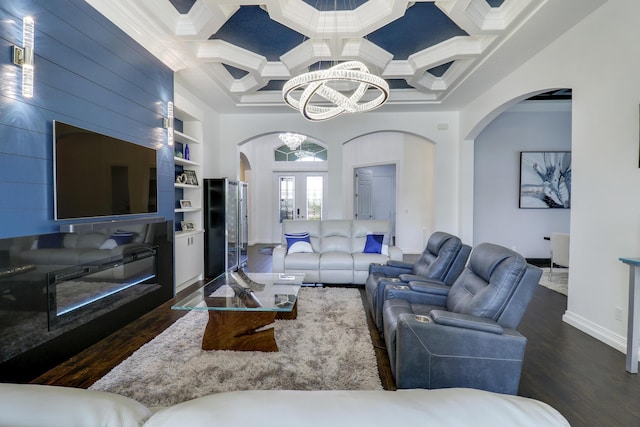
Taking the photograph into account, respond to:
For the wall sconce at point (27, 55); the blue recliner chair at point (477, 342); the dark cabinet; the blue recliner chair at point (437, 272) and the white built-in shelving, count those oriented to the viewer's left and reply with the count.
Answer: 2

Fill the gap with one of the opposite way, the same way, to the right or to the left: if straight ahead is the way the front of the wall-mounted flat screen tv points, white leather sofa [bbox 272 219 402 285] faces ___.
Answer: to the right

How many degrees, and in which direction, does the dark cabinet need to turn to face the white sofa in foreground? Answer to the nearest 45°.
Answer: approximately 45° to its right

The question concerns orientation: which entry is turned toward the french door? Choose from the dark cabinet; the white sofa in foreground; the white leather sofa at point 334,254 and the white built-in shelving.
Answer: the white sofa in foreground

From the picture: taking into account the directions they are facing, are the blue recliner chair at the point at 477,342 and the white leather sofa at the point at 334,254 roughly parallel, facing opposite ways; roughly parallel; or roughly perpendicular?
roughly perpendicular

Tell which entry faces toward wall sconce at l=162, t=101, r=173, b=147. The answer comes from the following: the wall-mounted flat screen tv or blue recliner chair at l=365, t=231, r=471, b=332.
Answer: the blue recliner chair

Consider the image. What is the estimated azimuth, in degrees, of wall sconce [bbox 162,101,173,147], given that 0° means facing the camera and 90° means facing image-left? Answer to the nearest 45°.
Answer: approximately 315°

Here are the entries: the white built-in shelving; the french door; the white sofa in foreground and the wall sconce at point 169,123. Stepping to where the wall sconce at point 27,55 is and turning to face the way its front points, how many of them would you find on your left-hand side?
3

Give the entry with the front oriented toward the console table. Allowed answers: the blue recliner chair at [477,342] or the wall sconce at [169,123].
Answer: the wall sconce

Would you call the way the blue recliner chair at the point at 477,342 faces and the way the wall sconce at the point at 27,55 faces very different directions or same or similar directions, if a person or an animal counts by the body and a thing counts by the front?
very different directions

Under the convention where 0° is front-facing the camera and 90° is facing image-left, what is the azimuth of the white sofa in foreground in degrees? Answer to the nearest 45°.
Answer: approximately 180°

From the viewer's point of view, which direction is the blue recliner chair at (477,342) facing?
to the viewer's left

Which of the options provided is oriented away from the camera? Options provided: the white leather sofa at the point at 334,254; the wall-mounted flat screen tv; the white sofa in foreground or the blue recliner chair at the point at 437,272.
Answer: the white sofa in foreground

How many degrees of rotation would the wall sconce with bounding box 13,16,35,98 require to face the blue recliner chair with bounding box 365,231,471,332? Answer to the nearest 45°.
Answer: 0° — it already faces it

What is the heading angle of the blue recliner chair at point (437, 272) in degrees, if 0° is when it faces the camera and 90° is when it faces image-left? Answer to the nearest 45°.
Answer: approximately 90°

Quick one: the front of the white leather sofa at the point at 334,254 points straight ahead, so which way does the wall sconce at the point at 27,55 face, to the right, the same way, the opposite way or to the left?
to the left
